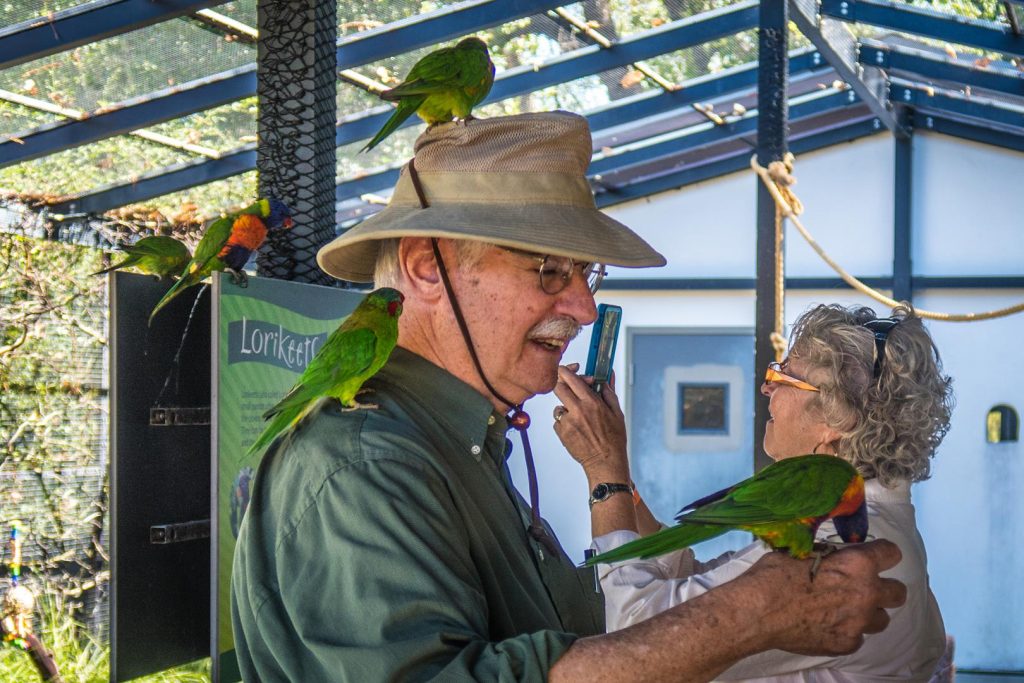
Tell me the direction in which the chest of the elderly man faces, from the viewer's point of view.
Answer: to the viewer's right

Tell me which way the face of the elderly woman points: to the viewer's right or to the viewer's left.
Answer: to the viewer's left

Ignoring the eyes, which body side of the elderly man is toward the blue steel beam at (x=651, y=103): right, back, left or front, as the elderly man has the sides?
left

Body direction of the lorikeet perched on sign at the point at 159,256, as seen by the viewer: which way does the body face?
to the viewer's right

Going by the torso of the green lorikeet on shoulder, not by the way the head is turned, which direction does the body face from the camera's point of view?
to the viewer's right

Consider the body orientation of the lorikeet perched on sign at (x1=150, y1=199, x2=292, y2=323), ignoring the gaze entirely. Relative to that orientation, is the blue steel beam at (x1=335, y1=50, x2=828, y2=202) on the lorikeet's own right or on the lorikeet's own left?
on the lorikeet's own left

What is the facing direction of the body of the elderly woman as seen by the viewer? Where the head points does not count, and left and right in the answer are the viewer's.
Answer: facing to the left of the viewer

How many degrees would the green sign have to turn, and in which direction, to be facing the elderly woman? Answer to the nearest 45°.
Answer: approximately 45° to its left

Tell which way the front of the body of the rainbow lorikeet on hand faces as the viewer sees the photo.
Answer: to the viewer's right

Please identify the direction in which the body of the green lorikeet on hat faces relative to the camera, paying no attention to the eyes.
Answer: to the viewer's right
